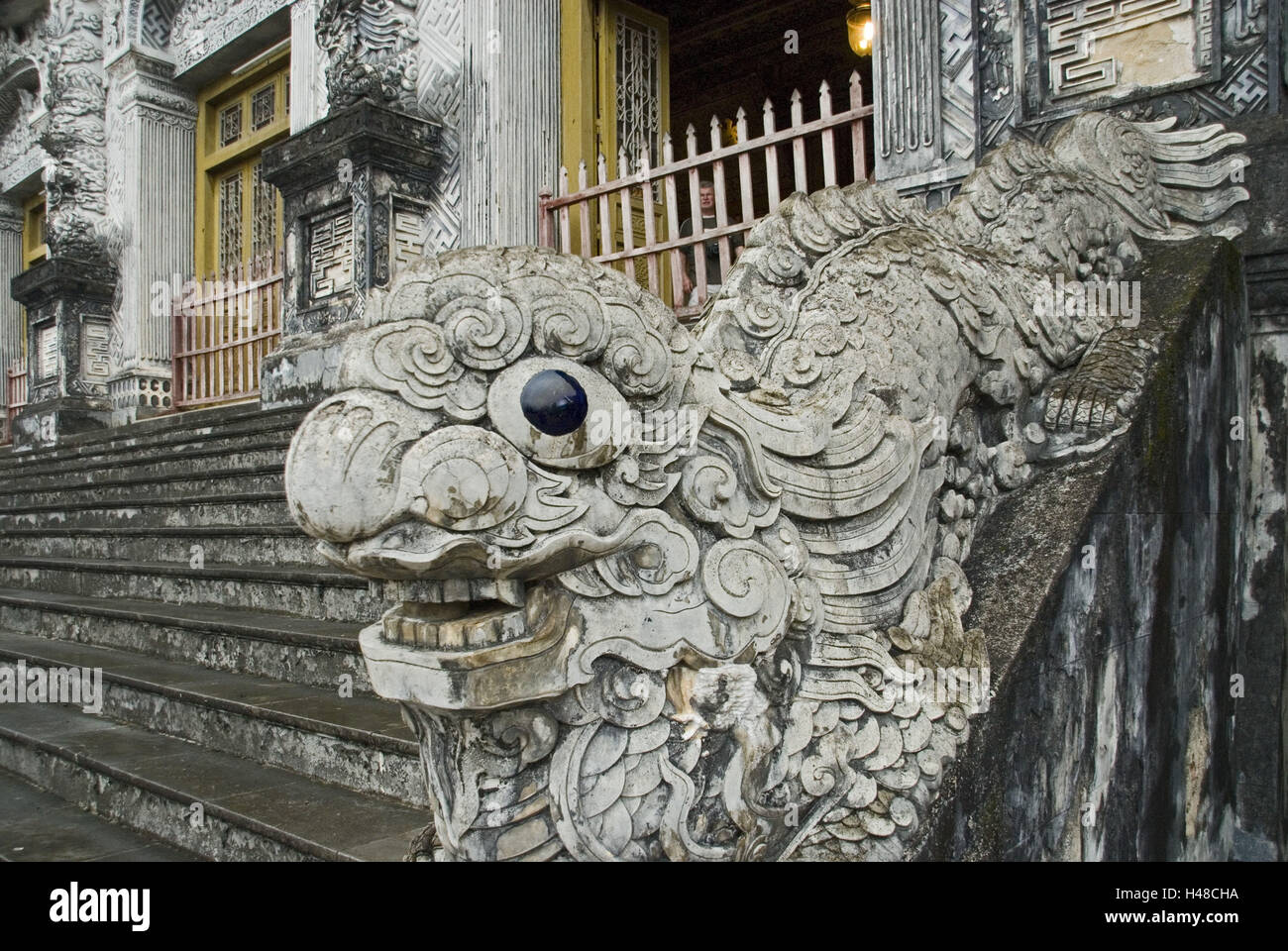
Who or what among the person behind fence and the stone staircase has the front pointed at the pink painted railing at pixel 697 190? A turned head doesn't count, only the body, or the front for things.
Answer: the person behind fence

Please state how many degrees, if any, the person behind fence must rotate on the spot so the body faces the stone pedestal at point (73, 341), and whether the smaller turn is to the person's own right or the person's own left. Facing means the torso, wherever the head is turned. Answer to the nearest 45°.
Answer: approximately 135° to the person's own right

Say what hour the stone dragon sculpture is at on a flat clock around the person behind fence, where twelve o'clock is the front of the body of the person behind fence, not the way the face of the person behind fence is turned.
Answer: The stone dragon sculpture is roughly at 12 o'clock from the person behind fence.

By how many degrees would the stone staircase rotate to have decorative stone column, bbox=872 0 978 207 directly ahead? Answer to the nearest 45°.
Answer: approximately 135° to its left

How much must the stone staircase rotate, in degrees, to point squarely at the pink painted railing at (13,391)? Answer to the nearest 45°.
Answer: approximately 135° to its right

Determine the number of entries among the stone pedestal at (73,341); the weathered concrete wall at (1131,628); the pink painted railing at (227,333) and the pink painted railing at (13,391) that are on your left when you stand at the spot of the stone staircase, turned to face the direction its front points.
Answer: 1

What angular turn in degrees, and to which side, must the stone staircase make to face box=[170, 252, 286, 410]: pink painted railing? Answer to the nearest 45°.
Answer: approximately 135° to its right

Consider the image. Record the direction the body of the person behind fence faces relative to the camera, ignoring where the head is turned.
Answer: toward the camera

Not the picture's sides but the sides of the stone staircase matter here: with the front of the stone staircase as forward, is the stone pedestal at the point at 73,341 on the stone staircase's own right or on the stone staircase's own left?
on the stone staircase's own right

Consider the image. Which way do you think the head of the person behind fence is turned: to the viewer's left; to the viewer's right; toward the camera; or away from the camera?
toward the camera

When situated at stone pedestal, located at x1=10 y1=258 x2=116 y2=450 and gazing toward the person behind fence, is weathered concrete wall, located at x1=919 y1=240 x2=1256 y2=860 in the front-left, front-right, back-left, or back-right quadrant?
front-right

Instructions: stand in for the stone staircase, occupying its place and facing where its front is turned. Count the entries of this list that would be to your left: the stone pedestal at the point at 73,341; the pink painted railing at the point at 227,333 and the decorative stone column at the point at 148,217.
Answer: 0

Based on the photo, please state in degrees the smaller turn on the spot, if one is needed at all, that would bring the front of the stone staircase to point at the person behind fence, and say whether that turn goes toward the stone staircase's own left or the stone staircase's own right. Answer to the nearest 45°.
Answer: approximately 180°

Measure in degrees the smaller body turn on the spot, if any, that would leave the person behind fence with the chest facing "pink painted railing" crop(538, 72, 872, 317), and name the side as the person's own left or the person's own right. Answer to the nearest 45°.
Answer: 0° — they already face it

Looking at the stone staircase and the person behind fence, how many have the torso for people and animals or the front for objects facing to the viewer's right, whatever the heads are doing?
0

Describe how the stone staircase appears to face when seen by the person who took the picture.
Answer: facing the viewer and to the left of the viewer

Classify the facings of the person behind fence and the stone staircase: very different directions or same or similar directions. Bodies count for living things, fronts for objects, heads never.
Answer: same or similar directions
